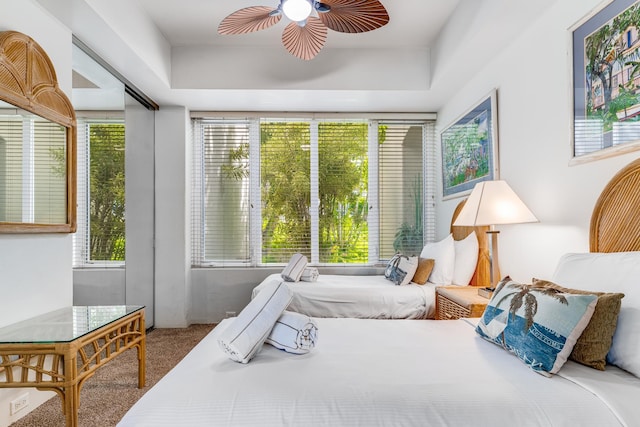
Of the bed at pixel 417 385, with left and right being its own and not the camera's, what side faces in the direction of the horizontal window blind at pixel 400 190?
right

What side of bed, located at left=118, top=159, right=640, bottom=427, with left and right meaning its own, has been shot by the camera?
left

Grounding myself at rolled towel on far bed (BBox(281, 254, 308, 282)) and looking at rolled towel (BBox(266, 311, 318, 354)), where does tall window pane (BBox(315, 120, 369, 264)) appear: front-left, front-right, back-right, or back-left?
back-left

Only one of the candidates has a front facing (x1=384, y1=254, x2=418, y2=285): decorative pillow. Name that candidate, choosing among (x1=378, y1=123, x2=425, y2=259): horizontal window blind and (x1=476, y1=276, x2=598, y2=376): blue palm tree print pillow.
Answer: the horizontal window blind

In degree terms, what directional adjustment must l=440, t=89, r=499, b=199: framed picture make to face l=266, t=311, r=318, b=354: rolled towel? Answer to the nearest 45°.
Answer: approximately 45° to its left

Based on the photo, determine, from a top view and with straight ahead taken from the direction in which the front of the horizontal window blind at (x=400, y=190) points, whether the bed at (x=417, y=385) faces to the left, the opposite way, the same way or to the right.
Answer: to the right
